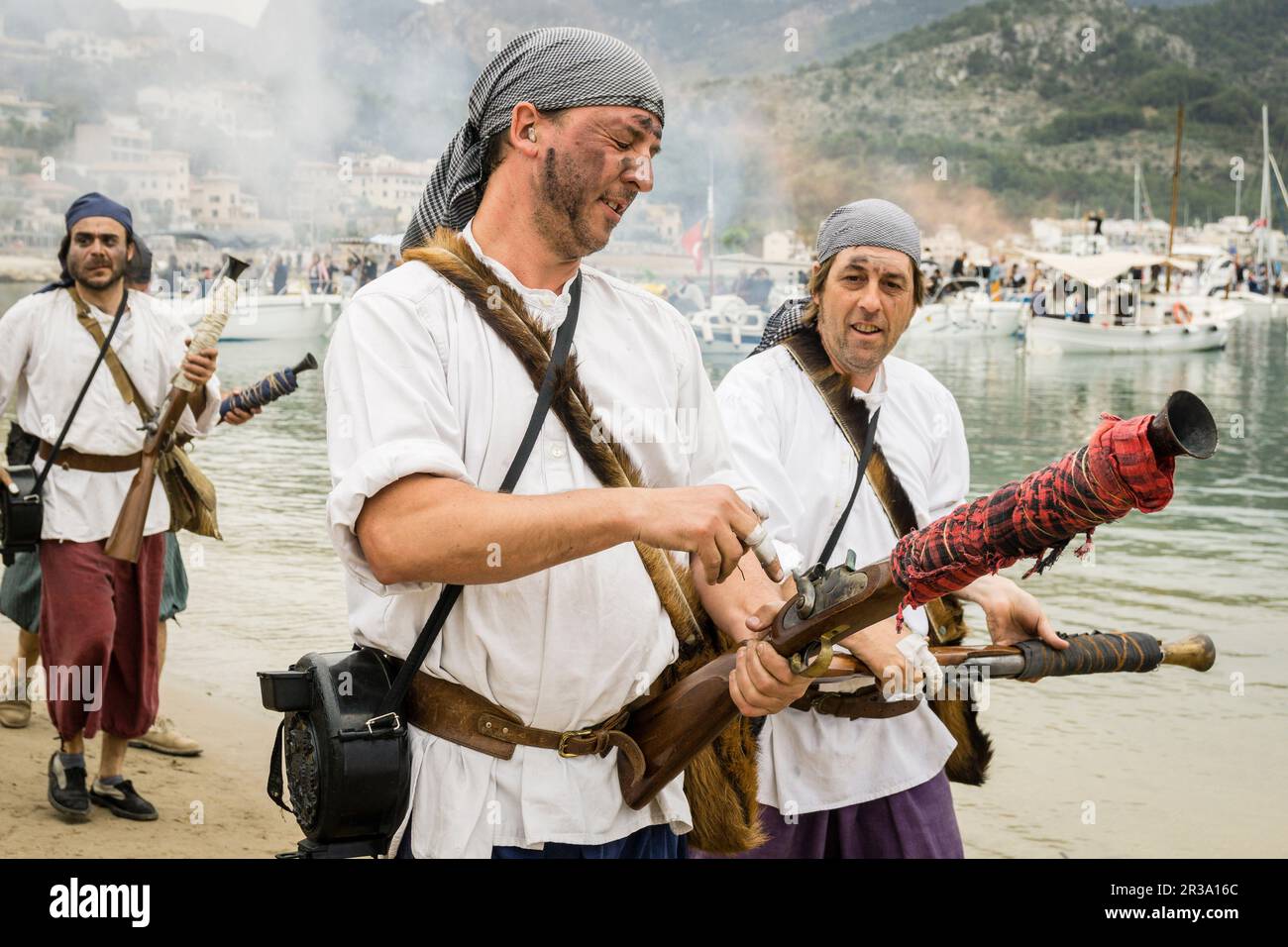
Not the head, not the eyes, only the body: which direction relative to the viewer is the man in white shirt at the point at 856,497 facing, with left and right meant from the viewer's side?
facing the viewer and to the right of the viewer

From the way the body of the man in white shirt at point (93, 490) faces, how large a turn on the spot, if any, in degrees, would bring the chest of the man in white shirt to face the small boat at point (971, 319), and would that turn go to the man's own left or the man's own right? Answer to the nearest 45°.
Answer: approximately 135° to the man's own left

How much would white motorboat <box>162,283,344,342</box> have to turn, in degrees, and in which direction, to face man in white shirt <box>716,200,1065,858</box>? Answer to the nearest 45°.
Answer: approximately 90° to its right

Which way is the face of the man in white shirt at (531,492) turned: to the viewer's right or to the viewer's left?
to the viewer's right

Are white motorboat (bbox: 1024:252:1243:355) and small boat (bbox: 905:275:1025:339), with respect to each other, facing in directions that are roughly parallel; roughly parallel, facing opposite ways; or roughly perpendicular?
roughly parallel, facing opposite ways

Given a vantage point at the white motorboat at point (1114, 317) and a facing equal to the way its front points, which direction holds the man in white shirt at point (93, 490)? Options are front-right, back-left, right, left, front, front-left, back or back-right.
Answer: right

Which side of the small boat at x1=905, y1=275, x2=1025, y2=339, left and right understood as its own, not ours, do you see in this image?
left

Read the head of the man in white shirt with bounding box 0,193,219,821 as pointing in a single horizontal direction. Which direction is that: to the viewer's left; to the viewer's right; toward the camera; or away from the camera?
toward the camera

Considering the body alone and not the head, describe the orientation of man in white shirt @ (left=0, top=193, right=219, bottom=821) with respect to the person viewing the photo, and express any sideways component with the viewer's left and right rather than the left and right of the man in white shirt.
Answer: facing the viewer

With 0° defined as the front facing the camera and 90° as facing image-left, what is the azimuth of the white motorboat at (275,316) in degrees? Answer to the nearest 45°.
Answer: approximately 270°

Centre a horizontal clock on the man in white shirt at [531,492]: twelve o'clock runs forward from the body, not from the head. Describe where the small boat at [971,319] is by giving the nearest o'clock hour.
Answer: The small boat is roughly at 8 o'clock from the man in white shirt.

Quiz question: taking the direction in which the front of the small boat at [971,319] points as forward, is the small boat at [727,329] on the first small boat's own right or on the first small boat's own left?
on the first small boat's own right
